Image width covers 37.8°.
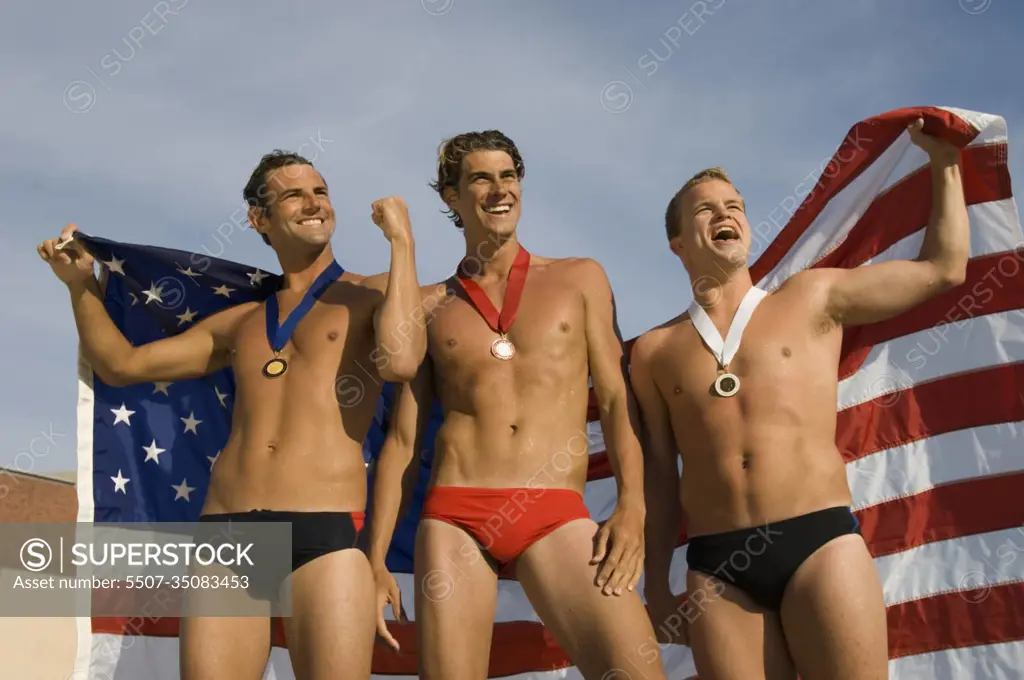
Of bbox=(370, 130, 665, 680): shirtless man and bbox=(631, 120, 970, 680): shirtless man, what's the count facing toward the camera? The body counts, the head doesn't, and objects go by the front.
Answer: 2

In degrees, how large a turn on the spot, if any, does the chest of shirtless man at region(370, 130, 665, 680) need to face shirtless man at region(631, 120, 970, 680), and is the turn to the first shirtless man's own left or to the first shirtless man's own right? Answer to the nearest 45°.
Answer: approximately 90° to the first shirtless man's own left

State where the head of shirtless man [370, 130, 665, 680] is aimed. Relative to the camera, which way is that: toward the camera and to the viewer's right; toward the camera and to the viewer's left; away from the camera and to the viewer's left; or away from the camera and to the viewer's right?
toward the camera and to the viewer's right

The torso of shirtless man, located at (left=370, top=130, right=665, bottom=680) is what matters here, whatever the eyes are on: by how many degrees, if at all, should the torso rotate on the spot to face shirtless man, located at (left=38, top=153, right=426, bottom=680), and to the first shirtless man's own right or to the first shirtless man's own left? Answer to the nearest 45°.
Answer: approximately 90° to the first shirtless man's own right

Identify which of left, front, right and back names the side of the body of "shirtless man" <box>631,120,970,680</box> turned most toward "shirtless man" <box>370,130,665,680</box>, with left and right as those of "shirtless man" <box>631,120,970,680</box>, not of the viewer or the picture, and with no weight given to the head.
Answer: right

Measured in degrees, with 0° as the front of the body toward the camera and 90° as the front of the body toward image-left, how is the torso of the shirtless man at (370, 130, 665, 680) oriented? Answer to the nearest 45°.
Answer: approximately 0°

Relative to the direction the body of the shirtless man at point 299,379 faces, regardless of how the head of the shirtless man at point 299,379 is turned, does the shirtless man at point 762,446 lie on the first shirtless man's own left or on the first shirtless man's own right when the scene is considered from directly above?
on the first shirtless man's own left

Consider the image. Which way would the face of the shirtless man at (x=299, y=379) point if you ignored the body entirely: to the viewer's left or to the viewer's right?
to the viewer's right
